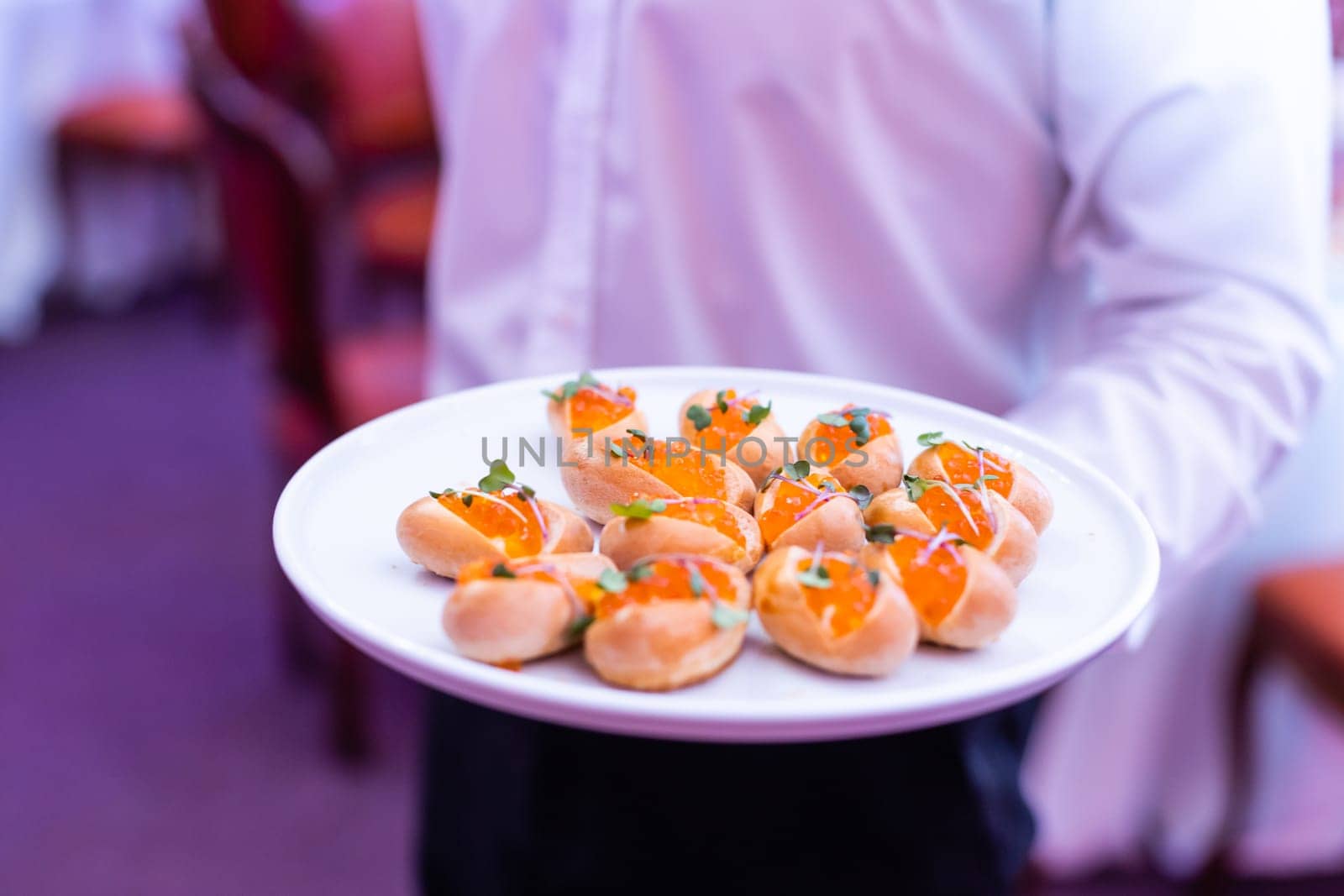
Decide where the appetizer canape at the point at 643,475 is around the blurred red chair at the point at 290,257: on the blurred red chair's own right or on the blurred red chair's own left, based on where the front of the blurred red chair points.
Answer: on the blurred red chair's own right

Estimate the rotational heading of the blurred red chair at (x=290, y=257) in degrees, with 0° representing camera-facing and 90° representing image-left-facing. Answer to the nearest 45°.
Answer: approximately 225°

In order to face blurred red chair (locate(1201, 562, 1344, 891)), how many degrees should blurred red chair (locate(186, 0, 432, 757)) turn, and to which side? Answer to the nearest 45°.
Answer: approximately 90° to its right

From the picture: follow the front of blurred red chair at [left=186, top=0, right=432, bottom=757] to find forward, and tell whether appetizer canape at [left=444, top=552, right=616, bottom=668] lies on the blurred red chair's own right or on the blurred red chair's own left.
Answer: on the blurred red chair's own right

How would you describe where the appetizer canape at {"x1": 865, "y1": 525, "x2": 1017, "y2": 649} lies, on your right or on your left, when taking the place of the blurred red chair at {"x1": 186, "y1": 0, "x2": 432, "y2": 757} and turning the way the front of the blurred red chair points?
on your right

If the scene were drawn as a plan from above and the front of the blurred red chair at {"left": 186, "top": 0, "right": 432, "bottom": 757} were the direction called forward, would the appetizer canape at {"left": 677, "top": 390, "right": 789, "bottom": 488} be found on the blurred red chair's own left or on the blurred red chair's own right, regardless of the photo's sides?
on the blurred red chair's own right

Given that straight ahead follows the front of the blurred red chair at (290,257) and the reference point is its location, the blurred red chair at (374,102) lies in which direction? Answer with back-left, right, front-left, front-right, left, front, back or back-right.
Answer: front-left
